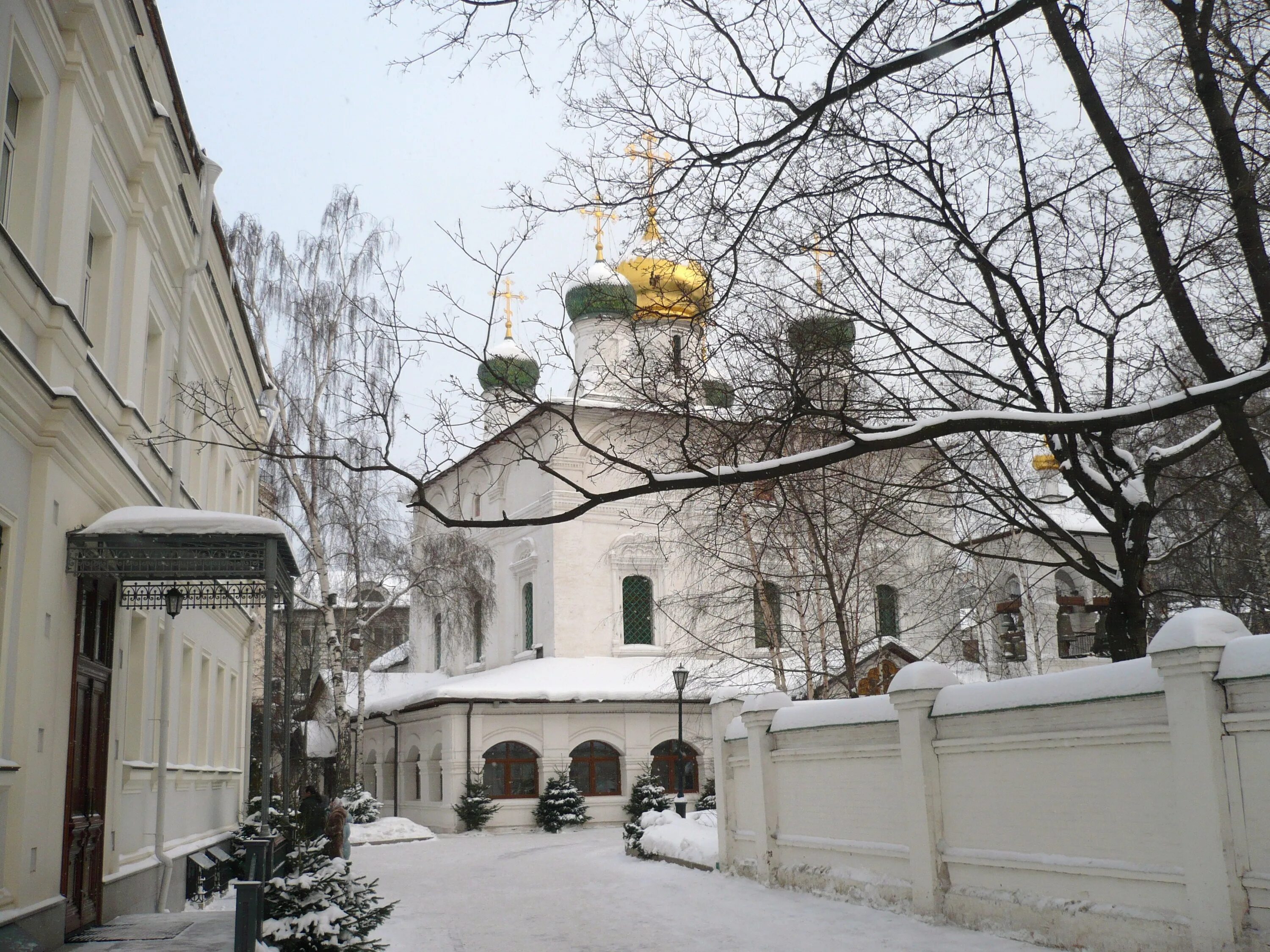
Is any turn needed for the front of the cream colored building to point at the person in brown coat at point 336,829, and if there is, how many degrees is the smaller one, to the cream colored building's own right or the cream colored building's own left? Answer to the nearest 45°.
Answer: approximately 45° to the cream colored building's own left

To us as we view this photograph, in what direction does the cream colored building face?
facing to the right of the viewer

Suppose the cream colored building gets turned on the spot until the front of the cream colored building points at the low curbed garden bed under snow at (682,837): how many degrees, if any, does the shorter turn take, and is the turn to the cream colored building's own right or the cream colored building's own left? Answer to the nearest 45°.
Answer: approximately 45° to the cream colored building's own left

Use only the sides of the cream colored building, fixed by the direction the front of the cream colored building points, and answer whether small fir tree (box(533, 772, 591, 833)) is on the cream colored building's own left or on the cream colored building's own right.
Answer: on the cream colored building's own left

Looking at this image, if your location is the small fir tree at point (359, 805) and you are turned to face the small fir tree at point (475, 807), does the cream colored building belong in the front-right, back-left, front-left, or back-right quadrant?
back-right

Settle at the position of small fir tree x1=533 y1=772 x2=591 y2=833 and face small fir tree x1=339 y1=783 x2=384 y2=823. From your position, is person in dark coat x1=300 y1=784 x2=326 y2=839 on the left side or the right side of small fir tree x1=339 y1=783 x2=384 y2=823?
left

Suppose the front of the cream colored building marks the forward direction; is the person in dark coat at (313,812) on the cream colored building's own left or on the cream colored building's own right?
on the cream colored building's own left
